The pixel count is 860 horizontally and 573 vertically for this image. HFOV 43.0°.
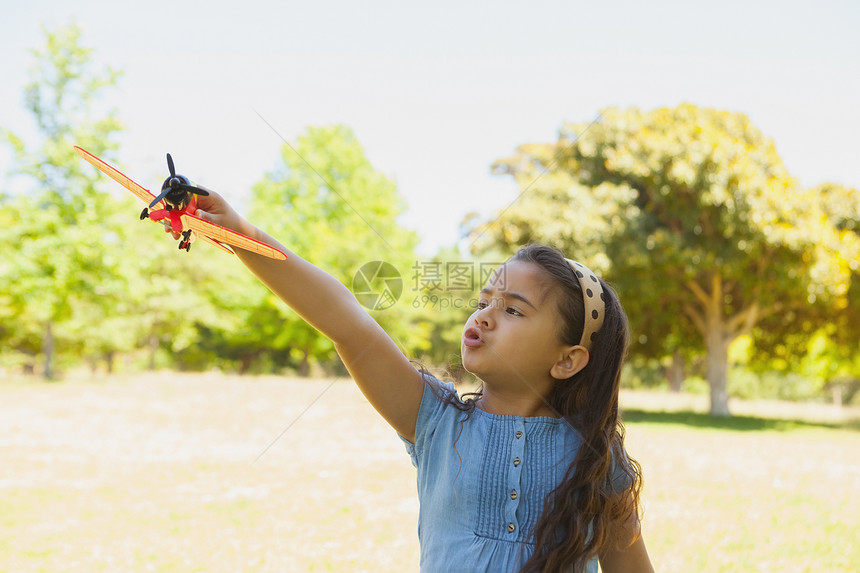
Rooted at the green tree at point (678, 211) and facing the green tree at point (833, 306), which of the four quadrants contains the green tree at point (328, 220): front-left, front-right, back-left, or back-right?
back-left

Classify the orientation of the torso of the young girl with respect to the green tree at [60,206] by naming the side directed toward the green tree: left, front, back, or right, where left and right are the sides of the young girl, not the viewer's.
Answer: right

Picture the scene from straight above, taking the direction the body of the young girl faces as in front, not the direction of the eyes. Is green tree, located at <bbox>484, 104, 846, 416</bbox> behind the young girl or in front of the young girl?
behind

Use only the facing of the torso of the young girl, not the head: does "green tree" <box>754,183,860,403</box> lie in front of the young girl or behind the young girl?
behind

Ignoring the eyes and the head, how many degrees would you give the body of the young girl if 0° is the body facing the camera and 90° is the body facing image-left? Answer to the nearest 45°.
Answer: approximately 45°

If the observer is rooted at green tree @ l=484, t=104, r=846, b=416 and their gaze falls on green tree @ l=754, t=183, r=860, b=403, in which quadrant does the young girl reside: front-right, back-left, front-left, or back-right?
back-right
